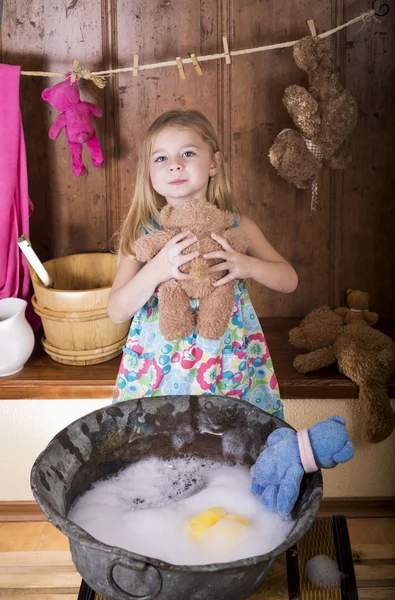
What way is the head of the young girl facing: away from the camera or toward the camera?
toward the camera

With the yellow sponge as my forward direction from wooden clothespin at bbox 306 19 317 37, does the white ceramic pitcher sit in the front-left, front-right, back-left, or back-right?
front-right

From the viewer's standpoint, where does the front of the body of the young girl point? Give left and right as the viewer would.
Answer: facing the viewer
